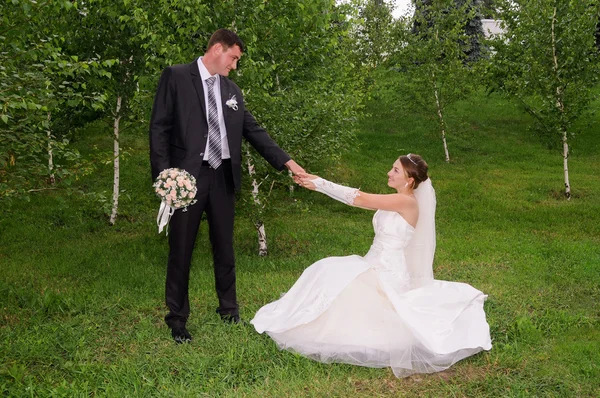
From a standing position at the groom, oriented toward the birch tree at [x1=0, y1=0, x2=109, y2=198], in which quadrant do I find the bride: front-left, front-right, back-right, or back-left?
back-right

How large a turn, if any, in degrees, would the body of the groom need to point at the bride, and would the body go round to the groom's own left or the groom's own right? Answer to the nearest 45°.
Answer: approximately 45° to the groom's own left

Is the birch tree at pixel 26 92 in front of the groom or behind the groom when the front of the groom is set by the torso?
behind

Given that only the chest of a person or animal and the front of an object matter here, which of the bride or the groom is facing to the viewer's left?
the bride

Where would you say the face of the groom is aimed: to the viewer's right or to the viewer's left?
to the viewer's right

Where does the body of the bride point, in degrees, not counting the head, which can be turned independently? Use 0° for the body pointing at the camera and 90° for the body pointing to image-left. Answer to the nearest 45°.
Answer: approximately 90°

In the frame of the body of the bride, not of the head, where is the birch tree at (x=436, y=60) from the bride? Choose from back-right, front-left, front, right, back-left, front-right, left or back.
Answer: right

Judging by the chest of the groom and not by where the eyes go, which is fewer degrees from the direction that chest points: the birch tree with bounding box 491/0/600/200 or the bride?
the bride

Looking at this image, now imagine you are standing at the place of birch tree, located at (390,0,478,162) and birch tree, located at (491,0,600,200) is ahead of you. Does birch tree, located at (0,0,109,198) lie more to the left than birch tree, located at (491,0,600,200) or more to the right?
right

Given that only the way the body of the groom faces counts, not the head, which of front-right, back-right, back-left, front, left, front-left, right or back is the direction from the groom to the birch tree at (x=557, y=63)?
left

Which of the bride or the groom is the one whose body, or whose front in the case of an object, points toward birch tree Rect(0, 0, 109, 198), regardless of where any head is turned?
the bride

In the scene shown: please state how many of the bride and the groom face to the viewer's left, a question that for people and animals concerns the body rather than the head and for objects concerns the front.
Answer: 1

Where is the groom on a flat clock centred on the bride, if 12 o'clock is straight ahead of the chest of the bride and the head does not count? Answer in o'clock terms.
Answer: The groom is roughly at 12 o'clock from the bride.

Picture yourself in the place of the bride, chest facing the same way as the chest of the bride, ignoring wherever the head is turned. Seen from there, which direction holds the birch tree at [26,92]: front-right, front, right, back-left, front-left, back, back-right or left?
front
